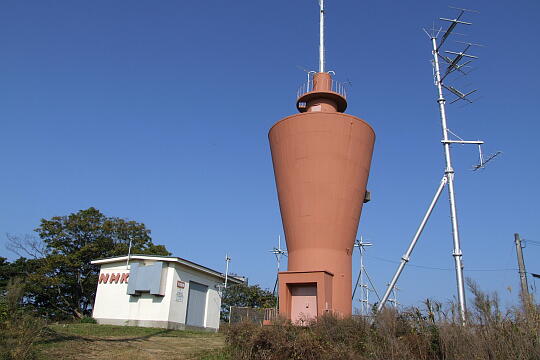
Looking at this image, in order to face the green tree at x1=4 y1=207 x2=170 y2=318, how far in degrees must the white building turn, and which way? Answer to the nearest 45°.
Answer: approximately 180°

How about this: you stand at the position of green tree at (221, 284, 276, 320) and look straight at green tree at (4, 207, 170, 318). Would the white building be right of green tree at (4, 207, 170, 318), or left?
left

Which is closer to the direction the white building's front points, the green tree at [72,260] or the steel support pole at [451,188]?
the steel support pole

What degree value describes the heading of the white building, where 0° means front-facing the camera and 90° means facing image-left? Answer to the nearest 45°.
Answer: approximately 315°

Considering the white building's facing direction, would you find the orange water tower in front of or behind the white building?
in front

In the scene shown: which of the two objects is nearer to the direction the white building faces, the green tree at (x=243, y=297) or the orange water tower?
the orange water tower

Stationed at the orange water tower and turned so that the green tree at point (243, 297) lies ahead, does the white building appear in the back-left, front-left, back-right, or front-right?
front-left

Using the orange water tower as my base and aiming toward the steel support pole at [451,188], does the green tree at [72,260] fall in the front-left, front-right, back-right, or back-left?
back-left

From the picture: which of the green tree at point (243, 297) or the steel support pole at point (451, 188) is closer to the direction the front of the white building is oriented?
the steel support pole

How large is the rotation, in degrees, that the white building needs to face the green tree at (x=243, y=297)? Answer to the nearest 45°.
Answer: approximately 90° to its left

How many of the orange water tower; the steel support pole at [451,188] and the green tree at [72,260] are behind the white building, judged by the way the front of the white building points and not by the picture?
1

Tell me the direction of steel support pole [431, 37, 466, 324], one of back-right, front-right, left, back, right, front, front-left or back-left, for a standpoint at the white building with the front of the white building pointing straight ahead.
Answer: front
